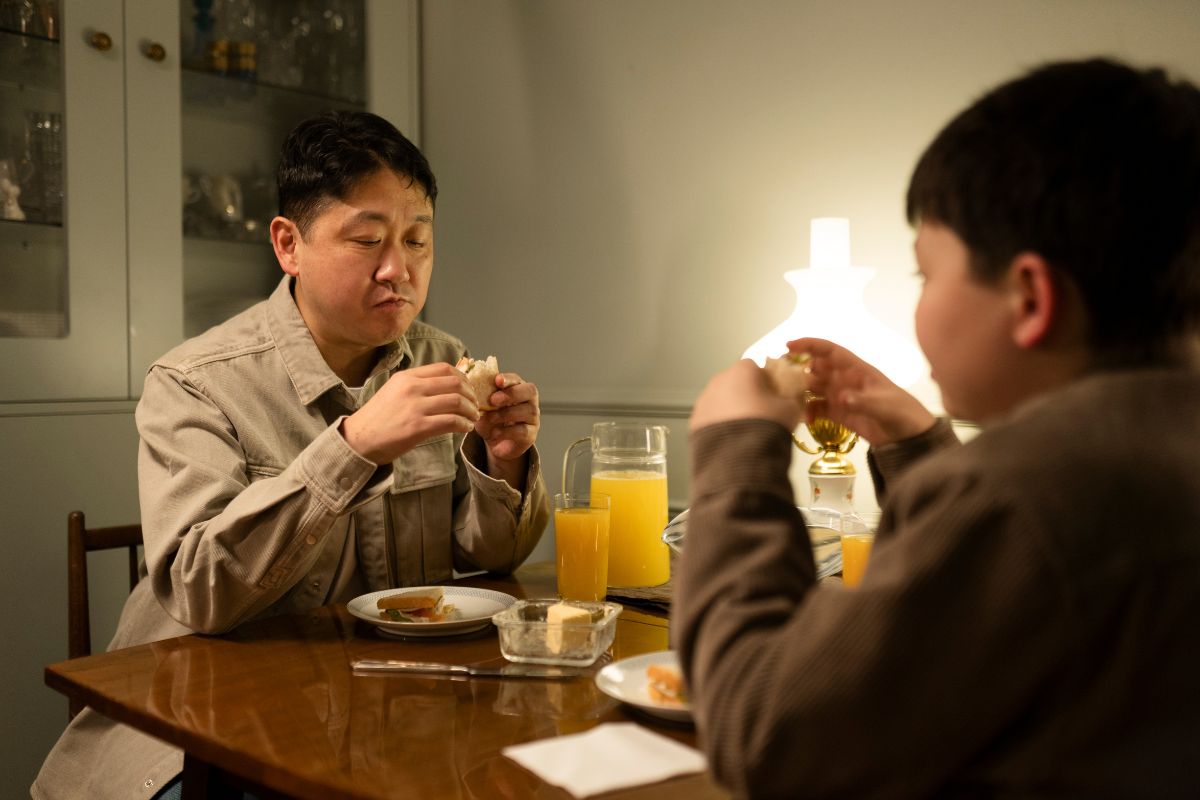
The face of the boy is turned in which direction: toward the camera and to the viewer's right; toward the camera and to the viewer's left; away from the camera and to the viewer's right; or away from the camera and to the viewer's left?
away from the camera and to the viewer's left

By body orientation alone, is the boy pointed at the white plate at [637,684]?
yes

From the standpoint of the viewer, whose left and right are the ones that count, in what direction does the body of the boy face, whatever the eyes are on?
facing away from the viewer and to the left of the viewer
